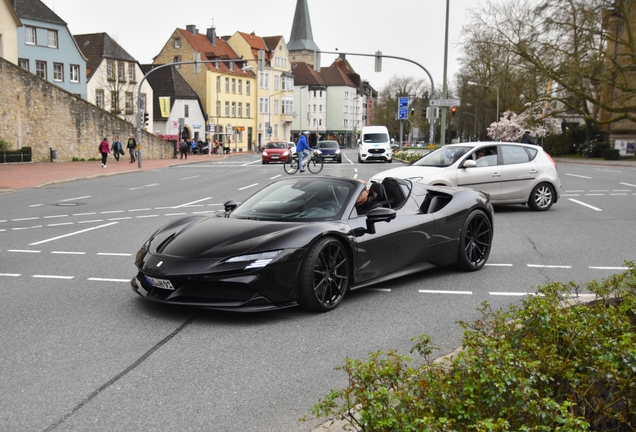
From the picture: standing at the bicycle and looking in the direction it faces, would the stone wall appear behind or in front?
behind

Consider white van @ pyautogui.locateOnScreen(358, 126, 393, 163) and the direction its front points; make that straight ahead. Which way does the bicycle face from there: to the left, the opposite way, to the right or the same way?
to the left

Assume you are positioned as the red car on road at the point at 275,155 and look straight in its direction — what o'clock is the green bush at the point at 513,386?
The green bush is roughly at 12 o'clock from the red car on road.

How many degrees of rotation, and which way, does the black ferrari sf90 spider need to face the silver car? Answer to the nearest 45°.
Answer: approximately 180°

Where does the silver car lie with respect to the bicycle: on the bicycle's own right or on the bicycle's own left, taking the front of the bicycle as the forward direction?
on the bicycle's own right

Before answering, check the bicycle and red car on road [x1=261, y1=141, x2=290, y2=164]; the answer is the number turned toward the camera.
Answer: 1

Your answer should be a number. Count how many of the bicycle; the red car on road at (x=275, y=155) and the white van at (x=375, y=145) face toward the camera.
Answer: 2

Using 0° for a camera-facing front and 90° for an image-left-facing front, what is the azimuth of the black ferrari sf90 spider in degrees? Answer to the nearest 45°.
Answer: approximately 45°

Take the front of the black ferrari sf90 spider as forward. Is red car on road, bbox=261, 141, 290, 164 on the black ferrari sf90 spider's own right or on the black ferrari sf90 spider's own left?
on the black ferrari sf90 spider's own right

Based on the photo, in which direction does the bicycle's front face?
to the viewer's right

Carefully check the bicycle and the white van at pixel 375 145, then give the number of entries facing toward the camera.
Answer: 1

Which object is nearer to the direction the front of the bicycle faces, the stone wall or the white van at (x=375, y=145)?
the white van

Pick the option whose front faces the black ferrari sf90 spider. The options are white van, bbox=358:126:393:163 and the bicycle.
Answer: the white van

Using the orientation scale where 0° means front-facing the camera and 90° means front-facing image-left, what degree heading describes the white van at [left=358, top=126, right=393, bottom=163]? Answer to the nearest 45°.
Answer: approximately 0°
